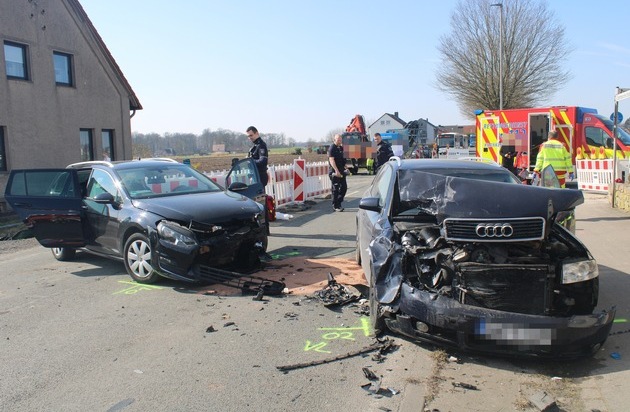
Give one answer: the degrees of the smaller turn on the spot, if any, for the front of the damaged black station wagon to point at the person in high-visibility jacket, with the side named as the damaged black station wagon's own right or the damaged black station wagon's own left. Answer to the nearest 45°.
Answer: approximately 45° to the damaged black station wagon's own left

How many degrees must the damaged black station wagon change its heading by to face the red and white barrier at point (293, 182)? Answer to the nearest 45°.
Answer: approximately 90° to its left

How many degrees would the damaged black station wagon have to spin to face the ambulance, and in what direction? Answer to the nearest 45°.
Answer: approximately 90° to its left

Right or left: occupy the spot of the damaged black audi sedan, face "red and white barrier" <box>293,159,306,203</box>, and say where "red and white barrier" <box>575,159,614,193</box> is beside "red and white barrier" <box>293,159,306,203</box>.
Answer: right

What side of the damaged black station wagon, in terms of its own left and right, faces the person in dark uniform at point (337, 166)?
left

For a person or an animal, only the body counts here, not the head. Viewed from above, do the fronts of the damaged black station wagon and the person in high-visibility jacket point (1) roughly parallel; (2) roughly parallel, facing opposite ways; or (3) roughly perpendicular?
roughly perpendicular
